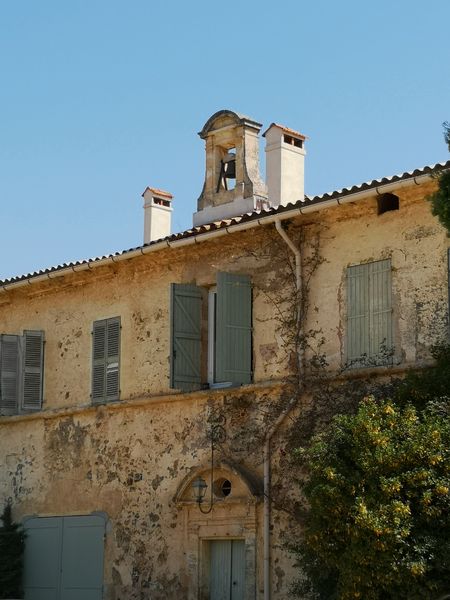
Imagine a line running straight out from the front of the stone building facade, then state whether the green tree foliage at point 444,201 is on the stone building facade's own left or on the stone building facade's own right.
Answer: on the stone building facade's own left

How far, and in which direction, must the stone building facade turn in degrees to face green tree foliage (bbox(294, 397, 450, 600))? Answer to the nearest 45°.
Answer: approximately 90° to its left

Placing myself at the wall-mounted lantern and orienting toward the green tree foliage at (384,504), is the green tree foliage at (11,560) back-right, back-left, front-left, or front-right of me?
back-right
